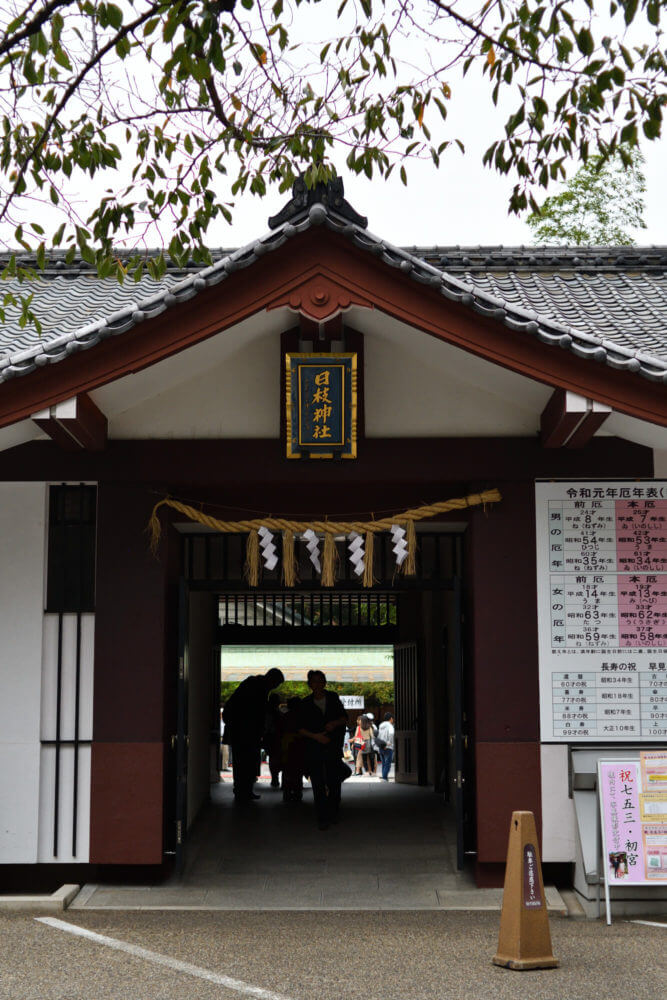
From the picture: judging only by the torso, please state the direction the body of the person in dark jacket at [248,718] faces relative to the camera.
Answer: to the viewer's right

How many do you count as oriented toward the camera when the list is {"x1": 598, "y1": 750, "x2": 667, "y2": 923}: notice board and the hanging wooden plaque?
2

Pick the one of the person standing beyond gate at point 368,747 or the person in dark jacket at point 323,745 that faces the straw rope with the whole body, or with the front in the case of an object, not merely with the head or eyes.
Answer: the person in dark jacket

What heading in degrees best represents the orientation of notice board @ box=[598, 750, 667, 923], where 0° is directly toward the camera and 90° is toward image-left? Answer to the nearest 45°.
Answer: approximately 0°
